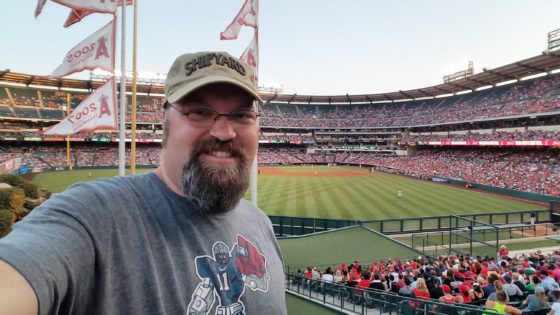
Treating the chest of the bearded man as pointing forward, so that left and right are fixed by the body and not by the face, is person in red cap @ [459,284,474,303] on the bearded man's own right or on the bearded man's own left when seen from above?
on the bearded man's own left

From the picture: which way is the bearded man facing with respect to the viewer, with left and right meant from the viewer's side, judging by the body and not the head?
facing the viewer and to the right of the viewer

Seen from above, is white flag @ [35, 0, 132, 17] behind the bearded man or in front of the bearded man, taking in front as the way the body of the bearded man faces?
behind

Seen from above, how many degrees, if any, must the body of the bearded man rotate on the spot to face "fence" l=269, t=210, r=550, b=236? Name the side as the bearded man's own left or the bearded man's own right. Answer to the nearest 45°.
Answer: approximately 90° to the bearded man's own left

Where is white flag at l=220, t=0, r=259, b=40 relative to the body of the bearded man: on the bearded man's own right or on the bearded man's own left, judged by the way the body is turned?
on the bearded man's own left
